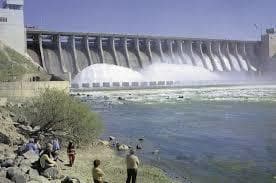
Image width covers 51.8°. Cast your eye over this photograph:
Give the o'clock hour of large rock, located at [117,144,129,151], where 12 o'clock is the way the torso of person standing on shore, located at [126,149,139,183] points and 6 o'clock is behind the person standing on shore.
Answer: The large rock is roughly at 12 o'clock from the person standing on shore.

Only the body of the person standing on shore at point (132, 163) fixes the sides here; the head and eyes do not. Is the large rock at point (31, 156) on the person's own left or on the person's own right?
on the person's own left

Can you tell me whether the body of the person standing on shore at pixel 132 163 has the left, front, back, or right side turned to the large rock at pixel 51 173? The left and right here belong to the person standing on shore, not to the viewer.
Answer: left

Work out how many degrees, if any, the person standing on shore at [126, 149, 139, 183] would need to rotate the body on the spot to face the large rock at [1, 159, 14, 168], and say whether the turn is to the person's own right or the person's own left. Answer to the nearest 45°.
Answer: approximately 90° to the person's own left

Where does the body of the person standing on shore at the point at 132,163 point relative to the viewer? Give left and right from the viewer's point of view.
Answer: facing away from the viewer
